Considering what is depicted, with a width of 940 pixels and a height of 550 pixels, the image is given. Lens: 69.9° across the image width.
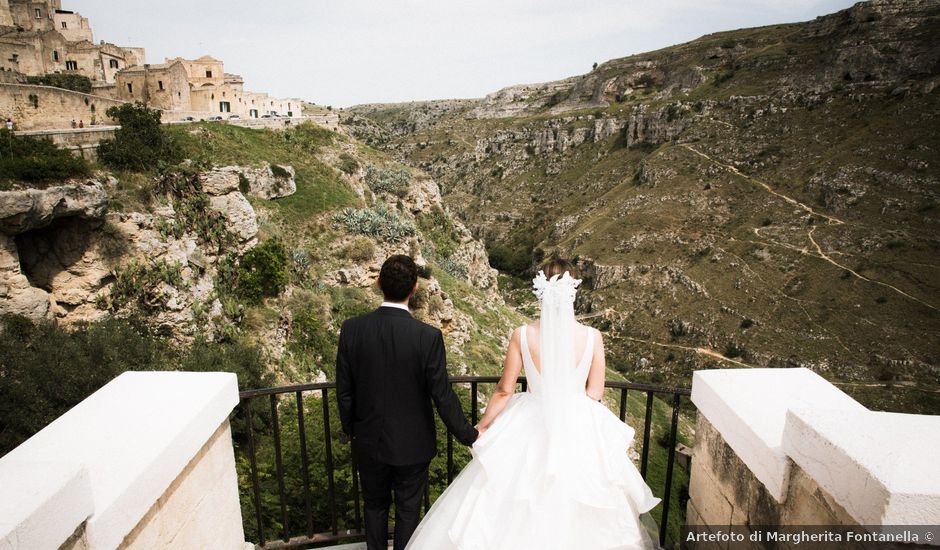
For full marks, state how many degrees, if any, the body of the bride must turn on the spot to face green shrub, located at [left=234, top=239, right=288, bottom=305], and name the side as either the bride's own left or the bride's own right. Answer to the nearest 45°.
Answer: approximately 45° to the bride's own left

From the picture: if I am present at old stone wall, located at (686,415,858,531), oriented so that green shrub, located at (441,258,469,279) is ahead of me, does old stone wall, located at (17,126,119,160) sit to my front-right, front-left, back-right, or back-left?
front-left

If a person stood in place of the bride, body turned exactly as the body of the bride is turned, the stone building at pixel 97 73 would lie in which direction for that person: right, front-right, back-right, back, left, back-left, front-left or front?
front-left

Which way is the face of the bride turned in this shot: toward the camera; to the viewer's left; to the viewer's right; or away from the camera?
away from the camera

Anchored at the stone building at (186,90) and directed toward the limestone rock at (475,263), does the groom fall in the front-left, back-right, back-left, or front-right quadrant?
front-right

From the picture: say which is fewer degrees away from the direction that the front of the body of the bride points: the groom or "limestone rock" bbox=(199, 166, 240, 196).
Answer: the limestone rock

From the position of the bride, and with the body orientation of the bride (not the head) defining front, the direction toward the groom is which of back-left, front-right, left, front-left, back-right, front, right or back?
left

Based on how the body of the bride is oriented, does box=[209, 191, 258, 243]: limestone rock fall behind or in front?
in front

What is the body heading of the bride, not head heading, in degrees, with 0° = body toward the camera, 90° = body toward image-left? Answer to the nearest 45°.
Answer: approximately 180°

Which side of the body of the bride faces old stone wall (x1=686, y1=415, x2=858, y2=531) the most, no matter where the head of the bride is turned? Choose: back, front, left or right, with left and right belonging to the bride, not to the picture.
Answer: right

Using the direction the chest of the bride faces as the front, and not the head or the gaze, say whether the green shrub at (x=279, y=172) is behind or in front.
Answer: in front

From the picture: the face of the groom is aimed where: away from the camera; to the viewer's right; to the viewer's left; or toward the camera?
away from the camera
